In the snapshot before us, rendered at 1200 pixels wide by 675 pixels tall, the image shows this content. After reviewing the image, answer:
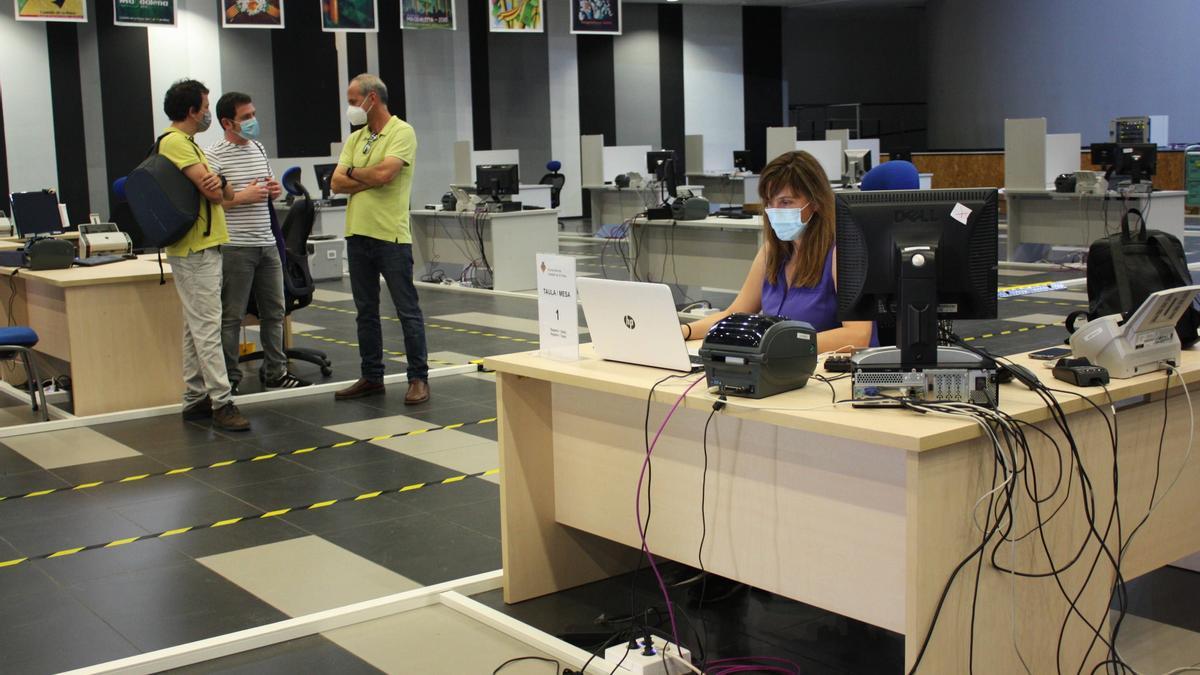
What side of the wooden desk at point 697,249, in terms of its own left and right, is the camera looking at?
back

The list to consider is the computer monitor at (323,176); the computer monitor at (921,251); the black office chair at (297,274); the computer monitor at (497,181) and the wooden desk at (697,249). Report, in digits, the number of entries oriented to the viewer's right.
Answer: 0

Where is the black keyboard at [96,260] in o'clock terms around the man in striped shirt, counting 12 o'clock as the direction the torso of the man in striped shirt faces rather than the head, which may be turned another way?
The black keyboard is roughly at 6 o'clock from the man in striped shirt.

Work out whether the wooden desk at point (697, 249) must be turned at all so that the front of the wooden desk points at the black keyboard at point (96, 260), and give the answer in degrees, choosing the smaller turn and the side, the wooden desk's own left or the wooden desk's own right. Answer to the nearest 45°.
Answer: approximately 135° to the wooden desk's own left

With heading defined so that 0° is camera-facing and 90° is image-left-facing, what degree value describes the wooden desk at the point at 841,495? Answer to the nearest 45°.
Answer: approximately 225°

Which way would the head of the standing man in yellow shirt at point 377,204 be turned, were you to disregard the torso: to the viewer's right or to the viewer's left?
to the viewer's left

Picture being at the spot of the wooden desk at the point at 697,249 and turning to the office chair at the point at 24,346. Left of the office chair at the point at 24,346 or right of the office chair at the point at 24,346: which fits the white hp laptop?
left

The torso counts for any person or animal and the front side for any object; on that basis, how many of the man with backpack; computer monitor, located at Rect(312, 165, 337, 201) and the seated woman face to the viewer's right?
1

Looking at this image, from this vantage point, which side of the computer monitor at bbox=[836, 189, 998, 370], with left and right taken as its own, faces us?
back

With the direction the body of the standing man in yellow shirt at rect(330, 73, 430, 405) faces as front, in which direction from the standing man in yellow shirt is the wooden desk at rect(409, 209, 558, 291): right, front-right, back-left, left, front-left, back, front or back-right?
back-right

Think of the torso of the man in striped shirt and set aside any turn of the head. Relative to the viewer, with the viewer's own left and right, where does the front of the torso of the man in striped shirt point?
facing the viewer and to the right of the viewer
